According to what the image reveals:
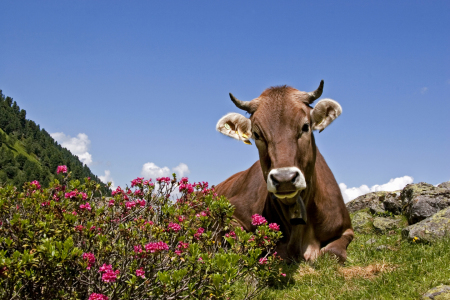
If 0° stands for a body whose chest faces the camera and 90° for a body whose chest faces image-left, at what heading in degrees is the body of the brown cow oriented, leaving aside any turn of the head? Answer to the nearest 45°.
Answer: approximately 0°

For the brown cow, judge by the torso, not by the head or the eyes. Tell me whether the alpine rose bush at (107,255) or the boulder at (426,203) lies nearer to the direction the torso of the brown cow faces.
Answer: the alpine rose bush

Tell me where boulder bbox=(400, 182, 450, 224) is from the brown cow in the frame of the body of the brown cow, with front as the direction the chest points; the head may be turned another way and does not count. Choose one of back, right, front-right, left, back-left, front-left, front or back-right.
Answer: back-left

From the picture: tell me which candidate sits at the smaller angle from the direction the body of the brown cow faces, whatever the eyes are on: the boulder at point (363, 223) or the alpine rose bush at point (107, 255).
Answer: the alpine rose bush

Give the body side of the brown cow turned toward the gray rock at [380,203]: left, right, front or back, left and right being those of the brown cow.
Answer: left

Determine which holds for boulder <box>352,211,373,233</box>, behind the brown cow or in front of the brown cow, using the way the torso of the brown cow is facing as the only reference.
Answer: behind

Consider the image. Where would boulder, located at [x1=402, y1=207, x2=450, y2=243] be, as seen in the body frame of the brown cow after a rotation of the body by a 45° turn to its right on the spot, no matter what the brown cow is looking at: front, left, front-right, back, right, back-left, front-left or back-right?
back

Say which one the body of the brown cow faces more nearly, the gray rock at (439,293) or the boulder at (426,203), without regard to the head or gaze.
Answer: the gray rock
